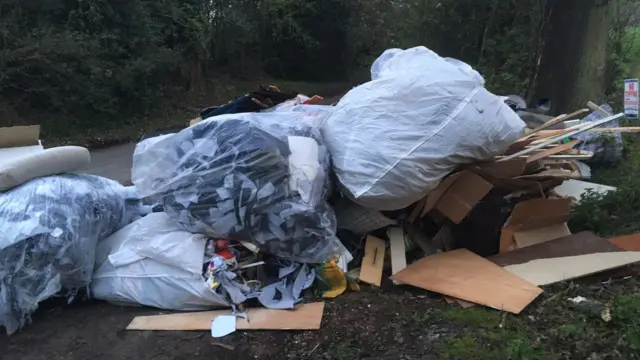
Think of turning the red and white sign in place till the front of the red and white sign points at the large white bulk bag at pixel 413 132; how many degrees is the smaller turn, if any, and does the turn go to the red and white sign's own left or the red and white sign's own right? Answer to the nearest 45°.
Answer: approximately 45° to the red and white sign's own right

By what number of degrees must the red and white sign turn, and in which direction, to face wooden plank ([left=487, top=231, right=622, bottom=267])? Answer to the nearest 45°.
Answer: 0° — it already faces it

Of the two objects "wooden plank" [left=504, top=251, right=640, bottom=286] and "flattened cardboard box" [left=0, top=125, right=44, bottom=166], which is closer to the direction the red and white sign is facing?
the wooden plank

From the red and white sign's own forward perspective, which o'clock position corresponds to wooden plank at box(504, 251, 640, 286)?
The wooden plank is roughly at 12 o'clock from the red and white sign.

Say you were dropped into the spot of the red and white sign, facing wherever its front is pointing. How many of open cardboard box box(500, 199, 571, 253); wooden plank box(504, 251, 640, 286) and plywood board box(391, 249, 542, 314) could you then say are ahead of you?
3

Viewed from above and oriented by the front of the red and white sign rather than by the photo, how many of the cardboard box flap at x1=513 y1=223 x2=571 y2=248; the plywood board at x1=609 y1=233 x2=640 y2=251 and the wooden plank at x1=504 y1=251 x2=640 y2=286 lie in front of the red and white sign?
3

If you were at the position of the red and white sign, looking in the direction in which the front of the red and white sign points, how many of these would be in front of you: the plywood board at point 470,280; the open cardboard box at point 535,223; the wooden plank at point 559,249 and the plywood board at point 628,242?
4

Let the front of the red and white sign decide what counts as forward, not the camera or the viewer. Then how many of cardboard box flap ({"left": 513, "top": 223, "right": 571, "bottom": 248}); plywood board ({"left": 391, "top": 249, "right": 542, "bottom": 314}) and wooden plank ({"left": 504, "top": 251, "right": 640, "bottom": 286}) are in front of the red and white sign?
3

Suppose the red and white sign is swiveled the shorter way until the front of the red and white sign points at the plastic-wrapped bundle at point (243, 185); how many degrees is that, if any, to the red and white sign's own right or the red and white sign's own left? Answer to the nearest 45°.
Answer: approximately 45° to the red and white sign's own right

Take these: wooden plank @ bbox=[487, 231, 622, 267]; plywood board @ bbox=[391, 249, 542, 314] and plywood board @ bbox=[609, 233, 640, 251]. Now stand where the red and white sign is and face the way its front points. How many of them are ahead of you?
3

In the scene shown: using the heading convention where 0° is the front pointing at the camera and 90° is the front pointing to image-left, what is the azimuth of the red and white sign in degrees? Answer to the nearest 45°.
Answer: approximately 0°

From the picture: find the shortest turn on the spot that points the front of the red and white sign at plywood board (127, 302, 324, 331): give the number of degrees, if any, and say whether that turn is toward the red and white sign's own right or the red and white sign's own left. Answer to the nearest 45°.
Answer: approximately 45° to the red and white sign's own right
